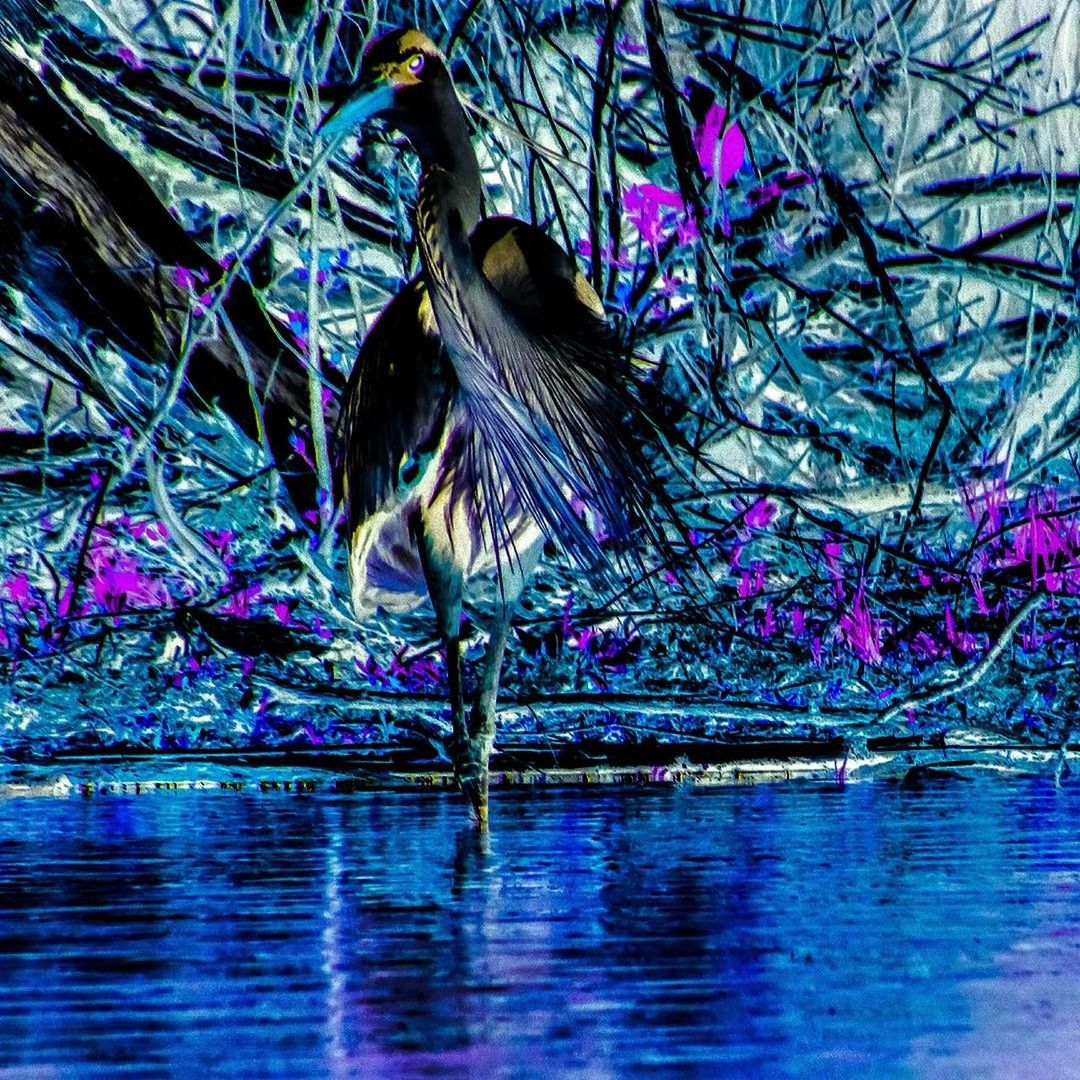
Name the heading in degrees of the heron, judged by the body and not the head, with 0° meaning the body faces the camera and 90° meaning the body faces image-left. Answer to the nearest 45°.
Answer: approximately 0°

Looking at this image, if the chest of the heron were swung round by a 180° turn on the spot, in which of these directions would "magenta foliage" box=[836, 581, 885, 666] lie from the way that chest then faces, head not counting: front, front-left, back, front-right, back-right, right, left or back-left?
front-right

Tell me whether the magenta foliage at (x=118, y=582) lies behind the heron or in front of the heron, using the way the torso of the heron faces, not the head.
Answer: behind
